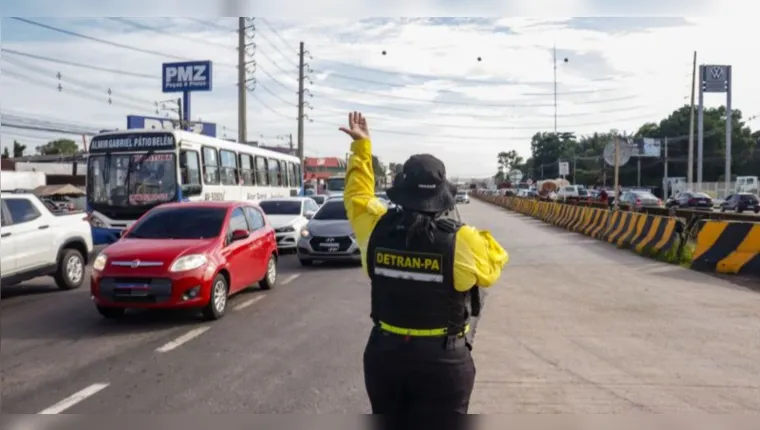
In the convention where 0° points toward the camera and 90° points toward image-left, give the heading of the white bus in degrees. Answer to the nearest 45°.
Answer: approximately 45°

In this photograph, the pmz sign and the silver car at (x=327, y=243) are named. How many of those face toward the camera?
2

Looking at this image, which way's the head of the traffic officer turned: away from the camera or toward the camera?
away from the camera

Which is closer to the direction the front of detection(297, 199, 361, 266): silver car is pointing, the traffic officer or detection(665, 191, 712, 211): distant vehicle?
the traffic officer

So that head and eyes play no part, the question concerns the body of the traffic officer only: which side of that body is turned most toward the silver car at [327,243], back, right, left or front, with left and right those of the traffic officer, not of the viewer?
front

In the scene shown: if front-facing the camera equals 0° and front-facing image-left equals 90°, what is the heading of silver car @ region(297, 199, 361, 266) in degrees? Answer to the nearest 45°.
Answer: approximately 0°

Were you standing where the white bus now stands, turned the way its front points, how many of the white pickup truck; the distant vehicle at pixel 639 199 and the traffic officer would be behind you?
1

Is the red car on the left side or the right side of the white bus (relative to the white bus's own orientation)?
on its left

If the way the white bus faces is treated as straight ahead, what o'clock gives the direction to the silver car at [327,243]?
The silver car is roughly at 9 o'clock from the white bus.

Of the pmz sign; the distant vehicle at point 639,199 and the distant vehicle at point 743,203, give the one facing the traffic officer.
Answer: the pmz sign

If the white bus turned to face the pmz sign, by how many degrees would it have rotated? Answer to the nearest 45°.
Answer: approximately 135° to its right

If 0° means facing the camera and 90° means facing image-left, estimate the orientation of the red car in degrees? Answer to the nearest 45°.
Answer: approximately 45°

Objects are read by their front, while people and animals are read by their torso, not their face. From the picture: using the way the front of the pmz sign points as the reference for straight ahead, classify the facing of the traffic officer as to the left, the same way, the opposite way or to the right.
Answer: the opposite way

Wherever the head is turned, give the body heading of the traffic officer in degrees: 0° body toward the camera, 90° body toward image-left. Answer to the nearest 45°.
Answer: approximately 180°
